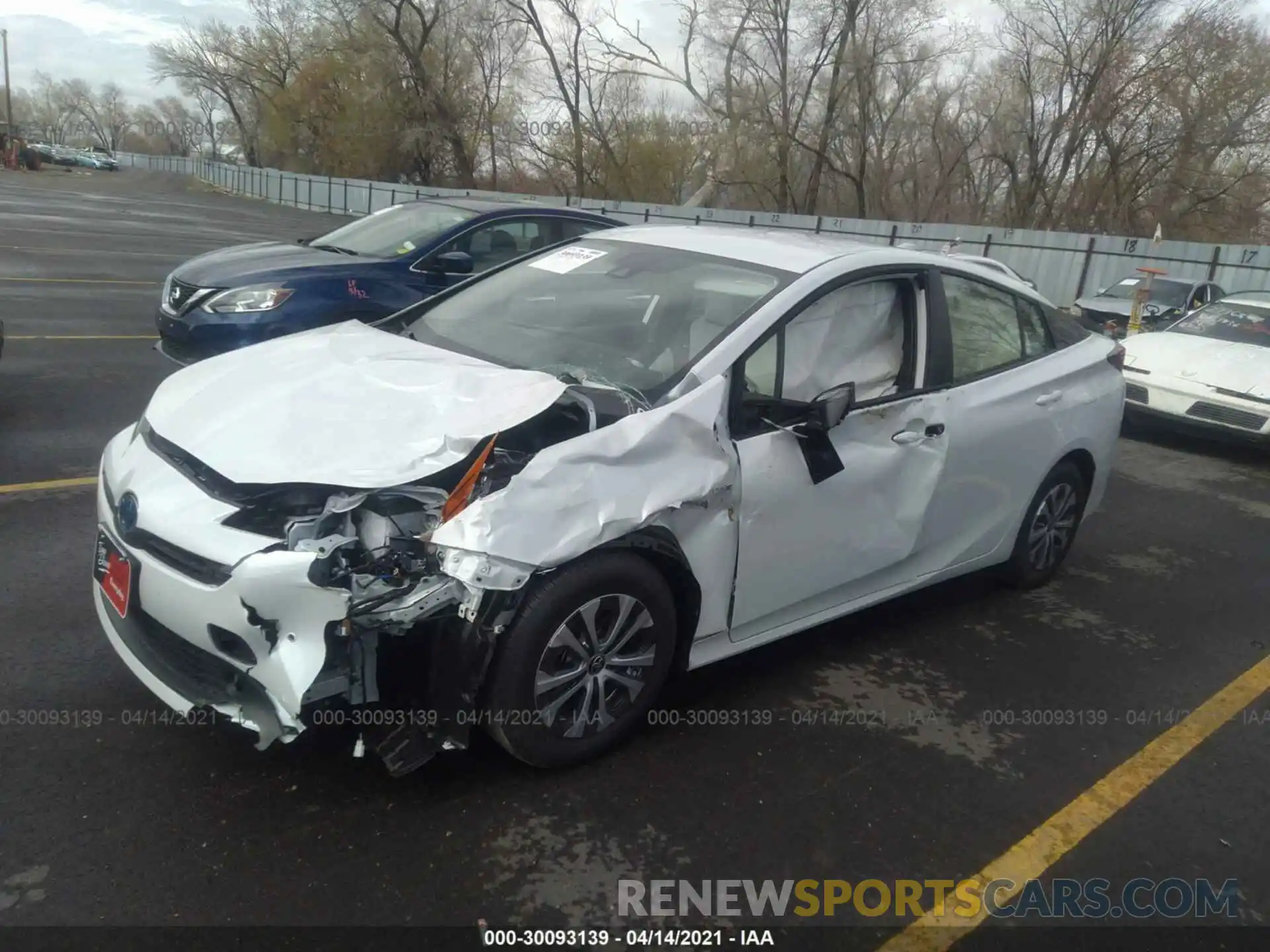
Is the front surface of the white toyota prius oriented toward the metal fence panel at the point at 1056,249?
no

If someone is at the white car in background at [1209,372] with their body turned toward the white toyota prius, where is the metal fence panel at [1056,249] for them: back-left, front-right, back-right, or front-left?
back-right

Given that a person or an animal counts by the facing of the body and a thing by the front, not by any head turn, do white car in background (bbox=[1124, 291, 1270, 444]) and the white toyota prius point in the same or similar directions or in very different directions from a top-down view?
same or similar directions

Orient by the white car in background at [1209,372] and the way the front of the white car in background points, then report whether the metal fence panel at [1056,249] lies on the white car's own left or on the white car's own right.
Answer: on the white car's own right

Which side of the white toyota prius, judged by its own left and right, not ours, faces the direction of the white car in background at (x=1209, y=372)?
back

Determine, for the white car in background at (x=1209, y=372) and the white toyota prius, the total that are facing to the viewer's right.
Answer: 0

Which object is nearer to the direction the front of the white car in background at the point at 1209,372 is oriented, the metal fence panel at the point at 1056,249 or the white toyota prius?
the white toyota prius

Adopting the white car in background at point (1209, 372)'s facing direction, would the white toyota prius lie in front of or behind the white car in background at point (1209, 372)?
in front
